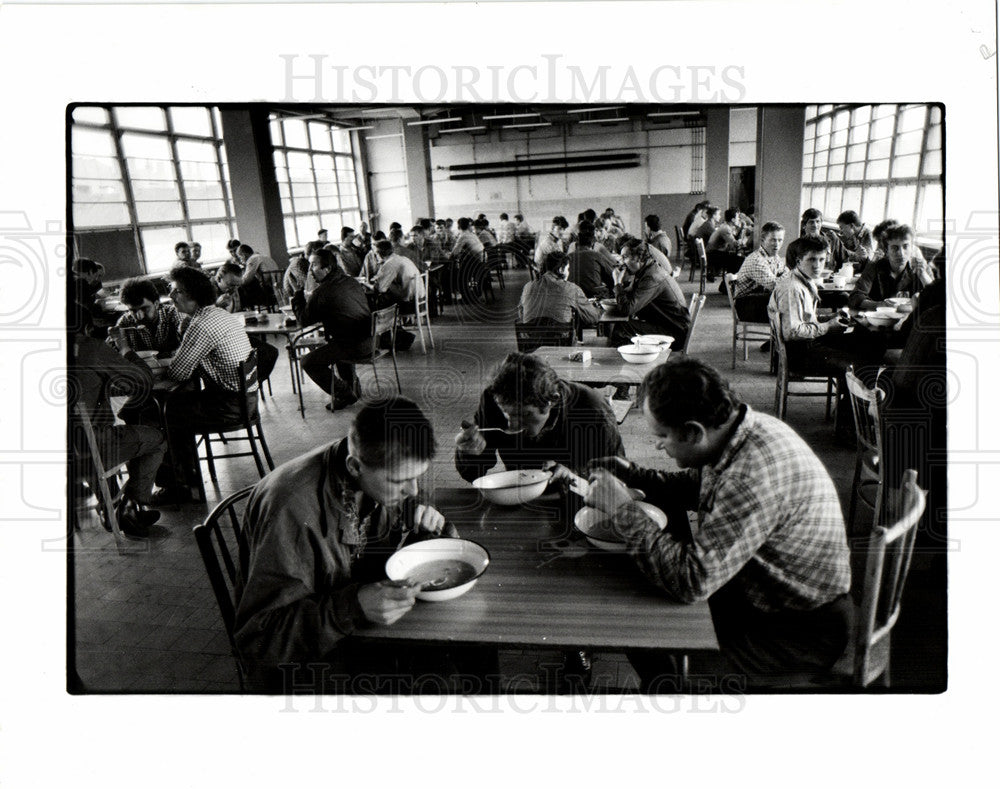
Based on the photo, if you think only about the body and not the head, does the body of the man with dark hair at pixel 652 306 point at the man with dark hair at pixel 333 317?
yes

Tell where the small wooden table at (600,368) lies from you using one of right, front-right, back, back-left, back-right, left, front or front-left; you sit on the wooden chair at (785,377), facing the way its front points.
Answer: back-right

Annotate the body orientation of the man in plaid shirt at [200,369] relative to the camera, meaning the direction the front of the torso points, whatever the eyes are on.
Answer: to the viewer's left

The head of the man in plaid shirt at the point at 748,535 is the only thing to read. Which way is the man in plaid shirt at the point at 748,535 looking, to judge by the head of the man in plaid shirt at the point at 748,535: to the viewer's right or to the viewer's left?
to the viewer's left

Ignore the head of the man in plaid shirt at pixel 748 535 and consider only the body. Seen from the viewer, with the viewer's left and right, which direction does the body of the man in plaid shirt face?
facing to the left of the viewer

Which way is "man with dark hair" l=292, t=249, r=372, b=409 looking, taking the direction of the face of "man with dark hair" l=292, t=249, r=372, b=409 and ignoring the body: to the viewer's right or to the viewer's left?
to the viewer's left

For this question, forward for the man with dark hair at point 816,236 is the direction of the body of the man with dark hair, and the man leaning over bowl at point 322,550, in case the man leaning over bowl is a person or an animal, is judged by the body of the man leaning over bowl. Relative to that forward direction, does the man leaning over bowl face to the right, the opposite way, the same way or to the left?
to the left

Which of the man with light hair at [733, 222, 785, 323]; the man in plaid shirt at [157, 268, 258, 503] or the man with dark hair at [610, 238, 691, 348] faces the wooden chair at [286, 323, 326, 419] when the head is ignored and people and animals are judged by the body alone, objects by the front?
the man with dark hair at [610, 238, 691, 348]

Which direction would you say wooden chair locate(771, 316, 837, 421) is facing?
to the viewer's right

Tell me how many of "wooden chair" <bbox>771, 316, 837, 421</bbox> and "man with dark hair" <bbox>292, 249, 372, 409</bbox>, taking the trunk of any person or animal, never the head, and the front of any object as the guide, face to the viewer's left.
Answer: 1

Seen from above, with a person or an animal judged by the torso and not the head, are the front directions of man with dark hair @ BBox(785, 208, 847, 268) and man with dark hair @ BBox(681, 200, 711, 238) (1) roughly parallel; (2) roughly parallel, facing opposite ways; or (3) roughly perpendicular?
roughly perpendicular
